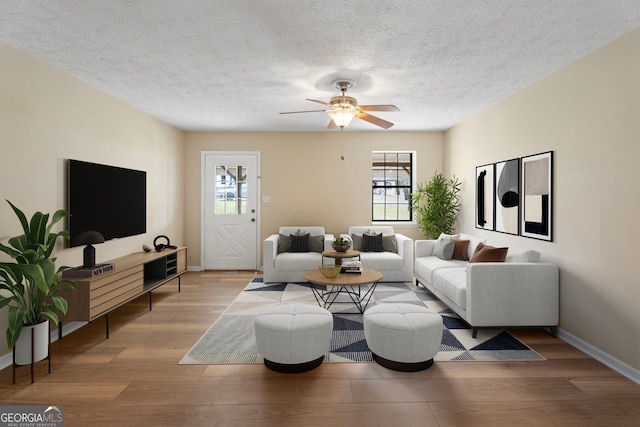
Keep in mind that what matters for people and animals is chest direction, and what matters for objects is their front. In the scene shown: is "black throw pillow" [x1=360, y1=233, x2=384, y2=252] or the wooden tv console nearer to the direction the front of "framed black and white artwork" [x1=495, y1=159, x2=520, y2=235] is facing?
the wooden tv console

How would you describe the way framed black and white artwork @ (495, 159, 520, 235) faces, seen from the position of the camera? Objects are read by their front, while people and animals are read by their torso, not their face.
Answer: facing the viewer and to the left of the viewer

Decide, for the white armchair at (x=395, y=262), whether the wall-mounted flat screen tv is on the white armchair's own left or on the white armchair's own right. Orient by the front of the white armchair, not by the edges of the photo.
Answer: on the white armchair's own right

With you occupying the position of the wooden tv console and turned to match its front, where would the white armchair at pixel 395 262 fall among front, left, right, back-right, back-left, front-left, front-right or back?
front-left

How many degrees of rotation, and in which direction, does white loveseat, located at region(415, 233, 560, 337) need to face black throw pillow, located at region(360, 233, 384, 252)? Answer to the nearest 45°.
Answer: approximately 90° to its right

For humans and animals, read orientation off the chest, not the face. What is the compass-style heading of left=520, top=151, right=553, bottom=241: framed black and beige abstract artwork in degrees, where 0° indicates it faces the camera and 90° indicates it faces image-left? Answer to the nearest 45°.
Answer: approximately 45°

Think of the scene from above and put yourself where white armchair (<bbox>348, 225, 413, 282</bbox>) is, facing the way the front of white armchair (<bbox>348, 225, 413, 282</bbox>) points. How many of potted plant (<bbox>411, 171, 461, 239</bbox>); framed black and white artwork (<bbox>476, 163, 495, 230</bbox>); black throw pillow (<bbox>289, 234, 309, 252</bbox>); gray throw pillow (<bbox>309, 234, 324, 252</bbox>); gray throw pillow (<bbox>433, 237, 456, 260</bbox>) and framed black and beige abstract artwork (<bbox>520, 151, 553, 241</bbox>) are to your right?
2

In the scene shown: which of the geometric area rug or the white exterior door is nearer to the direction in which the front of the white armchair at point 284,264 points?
the geometric area rug

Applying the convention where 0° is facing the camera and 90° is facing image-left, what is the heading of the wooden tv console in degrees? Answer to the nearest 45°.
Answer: approximately 315°

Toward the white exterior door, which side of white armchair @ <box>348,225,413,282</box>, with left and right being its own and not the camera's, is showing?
right

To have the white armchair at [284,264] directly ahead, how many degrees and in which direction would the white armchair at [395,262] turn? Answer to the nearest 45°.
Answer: approximately 90° to its right

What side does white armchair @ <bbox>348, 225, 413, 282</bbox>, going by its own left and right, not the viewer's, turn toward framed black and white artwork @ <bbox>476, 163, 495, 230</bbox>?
left

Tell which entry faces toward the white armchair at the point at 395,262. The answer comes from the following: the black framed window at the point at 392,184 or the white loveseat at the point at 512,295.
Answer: the black framed window

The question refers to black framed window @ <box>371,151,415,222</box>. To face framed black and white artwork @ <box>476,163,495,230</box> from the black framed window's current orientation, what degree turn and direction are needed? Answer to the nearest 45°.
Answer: approximately 45° to its left

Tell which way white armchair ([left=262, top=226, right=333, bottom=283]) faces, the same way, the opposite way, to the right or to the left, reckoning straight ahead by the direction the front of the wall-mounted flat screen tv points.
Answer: to the right
